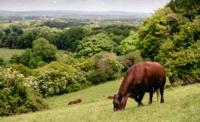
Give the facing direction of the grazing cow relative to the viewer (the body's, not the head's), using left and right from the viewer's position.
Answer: facing the viewer and to the left of the viewer

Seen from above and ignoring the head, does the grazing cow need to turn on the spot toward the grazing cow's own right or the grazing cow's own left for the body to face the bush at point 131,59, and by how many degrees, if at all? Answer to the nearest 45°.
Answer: approximately 135° to the grazing cow's own right

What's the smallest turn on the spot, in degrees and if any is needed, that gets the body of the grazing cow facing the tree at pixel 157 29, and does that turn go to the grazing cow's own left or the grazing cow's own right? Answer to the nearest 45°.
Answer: approximately 135° to the grazing cow's own right

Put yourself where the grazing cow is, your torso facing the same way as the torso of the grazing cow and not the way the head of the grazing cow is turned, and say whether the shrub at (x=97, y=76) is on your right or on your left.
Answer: on your right
